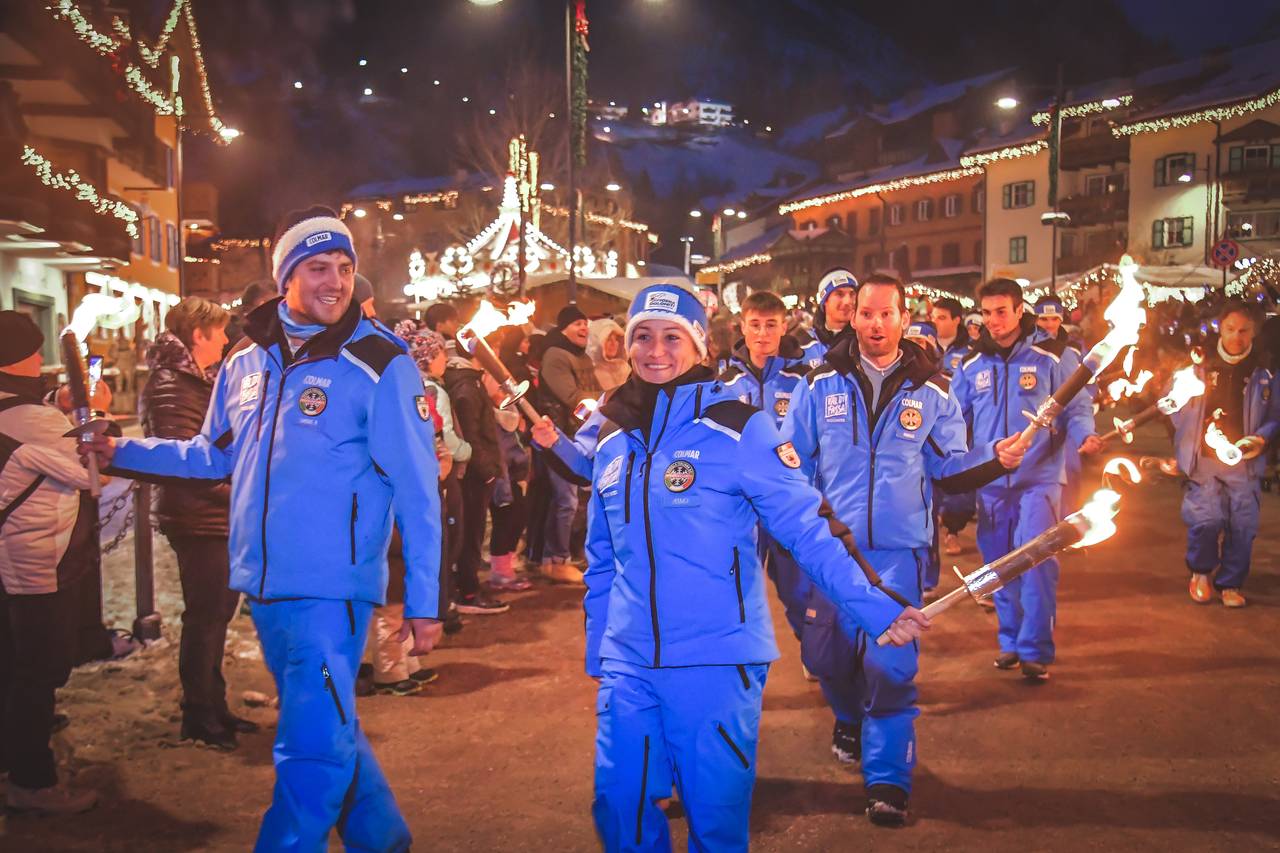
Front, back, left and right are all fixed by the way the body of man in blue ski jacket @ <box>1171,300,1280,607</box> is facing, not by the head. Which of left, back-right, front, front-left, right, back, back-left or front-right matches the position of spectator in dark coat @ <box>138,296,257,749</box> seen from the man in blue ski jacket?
front-right

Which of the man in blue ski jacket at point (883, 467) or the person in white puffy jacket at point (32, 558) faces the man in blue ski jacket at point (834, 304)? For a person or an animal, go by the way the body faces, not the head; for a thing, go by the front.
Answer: the person in white puffy jacket

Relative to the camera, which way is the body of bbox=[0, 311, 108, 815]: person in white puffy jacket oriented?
to the viewer's right

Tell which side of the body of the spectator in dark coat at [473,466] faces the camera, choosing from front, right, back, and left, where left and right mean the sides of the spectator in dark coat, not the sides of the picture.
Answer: right

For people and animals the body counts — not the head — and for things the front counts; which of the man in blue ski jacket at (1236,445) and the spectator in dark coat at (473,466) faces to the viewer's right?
the spectator in dark coat

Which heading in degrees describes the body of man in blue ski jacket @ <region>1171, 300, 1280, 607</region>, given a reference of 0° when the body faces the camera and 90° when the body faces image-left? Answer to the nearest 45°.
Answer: approximately 0°

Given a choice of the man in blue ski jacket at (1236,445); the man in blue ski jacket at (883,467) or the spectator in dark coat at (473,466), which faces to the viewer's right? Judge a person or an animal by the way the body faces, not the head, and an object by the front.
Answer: the spectator in dark coat

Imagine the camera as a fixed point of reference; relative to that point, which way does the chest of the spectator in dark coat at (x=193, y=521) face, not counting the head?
to the viewer's right
